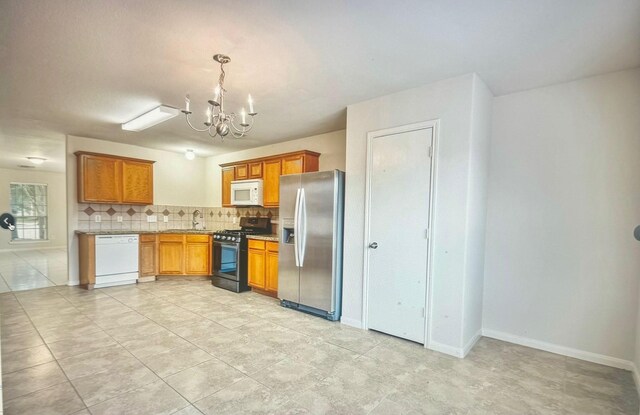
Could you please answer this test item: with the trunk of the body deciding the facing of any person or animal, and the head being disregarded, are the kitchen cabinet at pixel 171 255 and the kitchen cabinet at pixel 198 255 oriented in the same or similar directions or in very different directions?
same or similar directions

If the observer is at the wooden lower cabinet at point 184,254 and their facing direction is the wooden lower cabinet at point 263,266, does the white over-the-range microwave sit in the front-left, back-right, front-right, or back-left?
front-left

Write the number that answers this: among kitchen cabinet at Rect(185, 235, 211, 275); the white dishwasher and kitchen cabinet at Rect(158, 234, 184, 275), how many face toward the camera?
3

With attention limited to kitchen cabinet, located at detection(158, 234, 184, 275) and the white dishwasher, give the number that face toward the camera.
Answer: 2

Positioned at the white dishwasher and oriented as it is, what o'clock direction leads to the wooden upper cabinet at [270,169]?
The wooden upper cabinet is roughly at 10 o'clock from the white dishwasher.

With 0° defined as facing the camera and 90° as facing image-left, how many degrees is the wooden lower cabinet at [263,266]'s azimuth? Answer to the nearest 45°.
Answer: approximately 45°

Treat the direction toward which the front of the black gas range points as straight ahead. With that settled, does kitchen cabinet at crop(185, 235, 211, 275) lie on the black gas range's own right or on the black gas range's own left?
on the black gas range's own right

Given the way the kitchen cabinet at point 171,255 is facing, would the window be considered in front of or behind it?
behind

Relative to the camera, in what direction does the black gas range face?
facing the viewer and to the left of the viewer

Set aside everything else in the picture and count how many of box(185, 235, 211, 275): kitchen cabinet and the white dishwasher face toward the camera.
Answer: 2

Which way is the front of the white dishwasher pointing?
toward the camera

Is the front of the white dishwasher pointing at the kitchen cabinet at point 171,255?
no

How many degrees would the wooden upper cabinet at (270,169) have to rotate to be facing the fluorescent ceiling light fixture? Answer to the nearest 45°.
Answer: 0° — it already faces it

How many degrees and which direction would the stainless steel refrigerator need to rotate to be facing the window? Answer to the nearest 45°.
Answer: approximately 90° to its right

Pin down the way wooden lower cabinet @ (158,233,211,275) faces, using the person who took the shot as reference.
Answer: facing the viewer

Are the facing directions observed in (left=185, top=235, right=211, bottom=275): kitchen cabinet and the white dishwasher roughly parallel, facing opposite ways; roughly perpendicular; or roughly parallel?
roughly parallel
